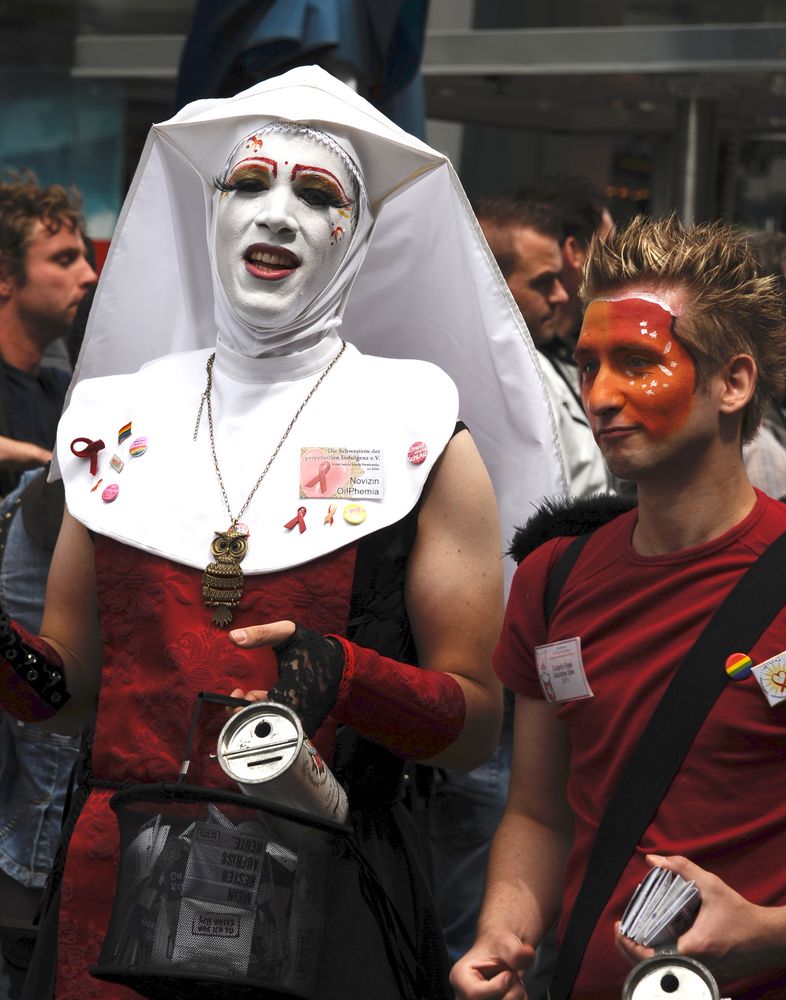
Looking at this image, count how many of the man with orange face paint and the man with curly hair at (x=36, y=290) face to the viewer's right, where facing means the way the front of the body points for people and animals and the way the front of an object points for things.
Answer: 1

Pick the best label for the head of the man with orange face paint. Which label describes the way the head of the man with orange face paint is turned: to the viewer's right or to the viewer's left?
to the viewer's left

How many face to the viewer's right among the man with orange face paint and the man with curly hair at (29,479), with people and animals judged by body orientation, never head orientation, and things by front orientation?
1

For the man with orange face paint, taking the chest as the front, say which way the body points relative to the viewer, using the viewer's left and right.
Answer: facing the viewer and to the left of the viewer

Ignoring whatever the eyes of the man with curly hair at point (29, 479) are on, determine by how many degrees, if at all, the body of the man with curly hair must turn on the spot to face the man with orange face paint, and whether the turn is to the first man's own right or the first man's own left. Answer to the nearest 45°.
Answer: approximately 45° to the first man's own right

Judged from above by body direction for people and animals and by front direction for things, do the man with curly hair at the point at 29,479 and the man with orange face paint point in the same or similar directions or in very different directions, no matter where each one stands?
very different directions

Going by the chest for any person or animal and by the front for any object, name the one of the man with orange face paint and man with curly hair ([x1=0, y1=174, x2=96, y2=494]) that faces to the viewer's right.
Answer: the man with curly hair

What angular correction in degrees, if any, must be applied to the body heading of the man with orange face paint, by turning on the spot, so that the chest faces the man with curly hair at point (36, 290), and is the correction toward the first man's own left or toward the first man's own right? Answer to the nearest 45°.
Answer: approximately 90° to the first man's own right

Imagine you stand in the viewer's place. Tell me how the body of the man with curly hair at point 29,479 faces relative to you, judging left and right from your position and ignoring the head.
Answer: facing to the right of the viewer

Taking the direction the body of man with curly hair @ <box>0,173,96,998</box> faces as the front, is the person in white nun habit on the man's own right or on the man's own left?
on the man's own right

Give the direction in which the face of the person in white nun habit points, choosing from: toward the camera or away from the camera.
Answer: toward the camera

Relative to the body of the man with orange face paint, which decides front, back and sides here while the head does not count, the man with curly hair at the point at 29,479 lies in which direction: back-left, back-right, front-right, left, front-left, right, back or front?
right
